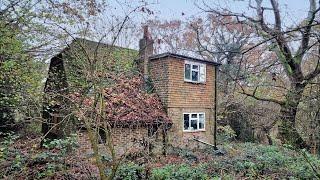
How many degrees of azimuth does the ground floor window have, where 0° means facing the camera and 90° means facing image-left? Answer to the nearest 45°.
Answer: approximately 0°

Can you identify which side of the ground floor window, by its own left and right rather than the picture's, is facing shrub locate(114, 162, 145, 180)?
front

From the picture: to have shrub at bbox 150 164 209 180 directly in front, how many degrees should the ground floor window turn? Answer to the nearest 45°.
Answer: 0° — it already faces it
